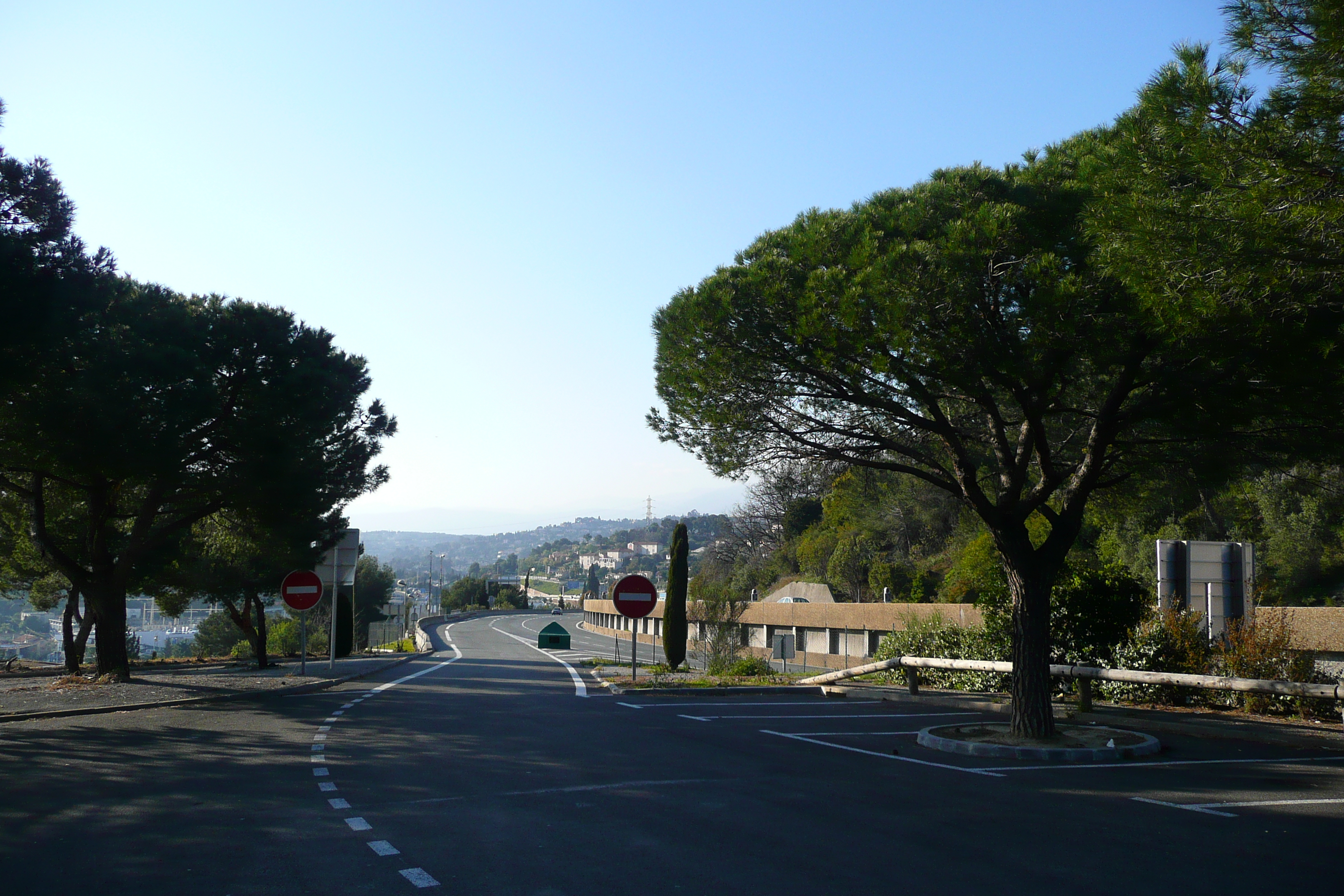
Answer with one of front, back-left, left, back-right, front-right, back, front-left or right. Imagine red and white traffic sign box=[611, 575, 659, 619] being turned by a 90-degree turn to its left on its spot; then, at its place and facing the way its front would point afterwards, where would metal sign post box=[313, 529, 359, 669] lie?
back-left

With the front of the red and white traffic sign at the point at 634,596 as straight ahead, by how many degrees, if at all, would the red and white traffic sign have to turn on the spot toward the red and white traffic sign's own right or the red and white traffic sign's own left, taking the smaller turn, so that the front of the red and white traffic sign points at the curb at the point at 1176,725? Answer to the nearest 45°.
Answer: approximately 45° to the red and white traffic sign's own left

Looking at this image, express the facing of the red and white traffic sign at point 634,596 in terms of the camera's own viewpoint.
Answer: facing the viewer

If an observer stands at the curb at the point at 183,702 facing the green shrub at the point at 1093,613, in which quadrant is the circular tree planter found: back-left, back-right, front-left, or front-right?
front-right

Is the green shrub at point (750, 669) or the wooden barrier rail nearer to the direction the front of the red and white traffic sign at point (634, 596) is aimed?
the wooden barrier rail

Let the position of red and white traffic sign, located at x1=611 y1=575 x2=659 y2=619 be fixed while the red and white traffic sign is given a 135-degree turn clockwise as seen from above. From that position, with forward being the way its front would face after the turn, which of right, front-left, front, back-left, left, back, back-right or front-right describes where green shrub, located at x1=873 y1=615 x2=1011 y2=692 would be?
back-right

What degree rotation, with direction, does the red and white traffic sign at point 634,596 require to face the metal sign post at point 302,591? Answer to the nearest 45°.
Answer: approximately 90° to its right

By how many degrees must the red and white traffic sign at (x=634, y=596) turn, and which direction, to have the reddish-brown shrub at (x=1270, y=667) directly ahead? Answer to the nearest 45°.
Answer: approximately 45° to its left

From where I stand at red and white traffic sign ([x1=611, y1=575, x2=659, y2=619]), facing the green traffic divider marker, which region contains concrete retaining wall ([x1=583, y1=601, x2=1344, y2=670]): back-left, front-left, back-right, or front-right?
front-right
